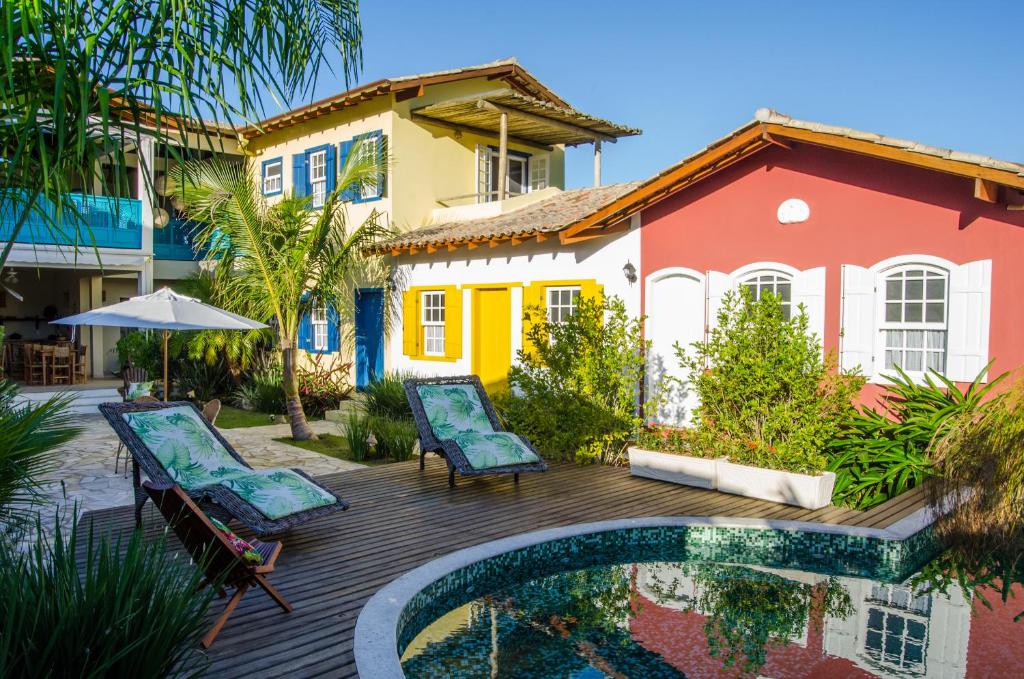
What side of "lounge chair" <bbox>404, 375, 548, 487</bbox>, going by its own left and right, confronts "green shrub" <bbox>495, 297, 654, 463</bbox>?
left

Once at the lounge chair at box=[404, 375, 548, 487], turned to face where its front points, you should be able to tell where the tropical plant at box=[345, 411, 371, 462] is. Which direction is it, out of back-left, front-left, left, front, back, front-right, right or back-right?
back

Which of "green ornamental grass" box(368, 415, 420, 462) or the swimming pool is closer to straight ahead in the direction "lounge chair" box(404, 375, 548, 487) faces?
the swimming pool

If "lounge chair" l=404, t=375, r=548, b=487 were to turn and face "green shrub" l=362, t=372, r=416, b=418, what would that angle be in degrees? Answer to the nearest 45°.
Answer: approximately 135° to its left

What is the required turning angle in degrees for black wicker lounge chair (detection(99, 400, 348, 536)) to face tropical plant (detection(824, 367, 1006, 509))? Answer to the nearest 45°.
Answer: approximately 45° to its left

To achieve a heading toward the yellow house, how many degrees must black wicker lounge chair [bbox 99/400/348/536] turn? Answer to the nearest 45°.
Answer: approximately 90° to its left

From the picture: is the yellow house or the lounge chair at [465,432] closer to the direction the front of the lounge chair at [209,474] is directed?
the lounge chair

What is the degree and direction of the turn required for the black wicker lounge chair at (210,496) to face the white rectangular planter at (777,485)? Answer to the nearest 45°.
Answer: approximately 45° to its left

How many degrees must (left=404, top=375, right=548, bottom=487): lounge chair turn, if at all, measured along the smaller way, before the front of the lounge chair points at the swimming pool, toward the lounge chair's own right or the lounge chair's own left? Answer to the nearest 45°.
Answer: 0° — it already faces it

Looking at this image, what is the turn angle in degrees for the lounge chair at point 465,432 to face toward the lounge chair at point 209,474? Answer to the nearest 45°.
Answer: approximately 90° to its right

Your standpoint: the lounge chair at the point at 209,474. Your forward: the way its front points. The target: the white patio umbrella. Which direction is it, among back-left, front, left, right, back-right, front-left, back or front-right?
back-left
